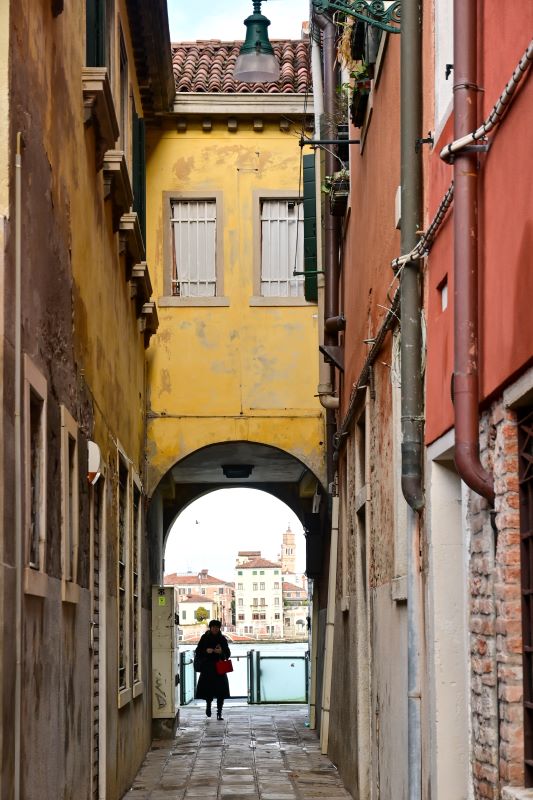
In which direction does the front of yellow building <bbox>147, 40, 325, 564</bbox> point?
toward the camera

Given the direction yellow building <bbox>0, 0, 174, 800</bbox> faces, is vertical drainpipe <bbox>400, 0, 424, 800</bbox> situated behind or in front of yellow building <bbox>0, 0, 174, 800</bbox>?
in front

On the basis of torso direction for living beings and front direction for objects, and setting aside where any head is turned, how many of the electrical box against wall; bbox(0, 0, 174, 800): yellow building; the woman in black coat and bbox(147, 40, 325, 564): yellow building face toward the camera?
2

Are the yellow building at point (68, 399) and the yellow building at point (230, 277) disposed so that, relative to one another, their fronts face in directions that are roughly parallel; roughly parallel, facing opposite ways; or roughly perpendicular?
roughly perpendicular

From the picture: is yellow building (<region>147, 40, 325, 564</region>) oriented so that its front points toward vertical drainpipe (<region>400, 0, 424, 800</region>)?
yes

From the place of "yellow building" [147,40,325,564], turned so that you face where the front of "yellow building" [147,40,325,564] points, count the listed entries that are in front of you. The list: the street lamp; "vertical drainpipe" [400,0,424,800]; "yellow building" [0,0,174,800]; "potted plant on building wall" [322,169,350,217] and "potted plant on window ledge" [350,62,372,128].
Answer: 5

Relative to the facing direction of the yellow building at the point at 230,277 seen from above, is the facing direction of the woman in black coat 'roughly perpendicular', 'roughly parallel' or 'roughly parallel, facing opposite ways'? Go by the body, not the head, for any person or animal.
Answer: roughly parallel

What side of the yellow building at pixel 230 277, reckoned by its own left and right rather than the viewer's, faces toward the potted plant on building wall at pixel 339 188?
front

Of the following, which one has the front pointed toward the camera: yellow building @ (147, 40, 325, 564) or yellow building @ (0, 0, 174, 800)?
yellow building @ (147, 40, 325, 564)

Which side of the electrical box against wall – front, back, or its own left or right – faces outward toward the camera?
right

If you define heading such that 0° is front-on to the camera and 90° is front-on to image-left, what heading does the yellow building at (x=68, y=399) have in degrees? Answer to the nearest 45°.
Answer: approximately 270°

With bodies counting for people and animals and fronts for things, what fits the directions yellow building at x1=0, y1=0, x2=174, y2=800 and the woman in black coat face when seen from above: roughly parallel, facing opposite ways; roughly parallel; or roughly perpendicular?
roughly perpendicular

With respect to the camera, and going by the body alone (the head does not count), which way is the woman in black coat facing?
toward the camera
